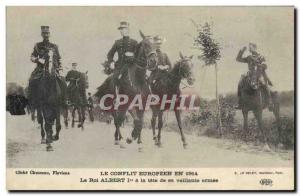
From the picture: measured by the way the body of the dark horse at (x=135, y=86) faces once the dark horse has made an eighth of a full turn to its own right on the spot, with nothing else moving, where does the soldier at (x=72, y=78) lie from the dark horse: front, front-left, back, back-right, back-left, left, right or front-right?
right

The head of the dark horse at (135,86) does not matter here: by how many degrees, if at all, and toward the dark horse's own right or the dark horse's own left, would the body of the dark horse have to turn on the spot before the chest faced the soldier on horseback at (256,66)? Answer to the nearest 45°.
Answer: approximately 45° to the dark horse's own left

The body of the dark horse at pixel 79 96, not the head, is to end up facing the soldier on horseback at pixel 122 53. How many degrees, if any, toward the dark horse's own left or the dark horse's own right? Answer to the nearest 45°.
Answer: approximately 45° to the dark horse's own left

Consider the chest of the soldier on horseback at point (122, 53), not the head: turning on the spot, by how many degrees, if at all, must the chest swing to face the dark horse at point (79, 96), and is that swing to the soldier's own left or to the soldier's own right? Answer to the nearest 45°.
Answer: approximately 135° to the soldier's own right

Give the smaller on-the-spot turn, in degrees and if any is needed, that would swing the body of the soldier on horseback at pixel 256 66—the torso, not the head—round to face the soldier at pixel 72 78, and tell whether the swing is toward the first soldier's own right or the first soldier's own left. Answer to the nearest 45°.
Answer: approximately 90° to the first soldier's own right

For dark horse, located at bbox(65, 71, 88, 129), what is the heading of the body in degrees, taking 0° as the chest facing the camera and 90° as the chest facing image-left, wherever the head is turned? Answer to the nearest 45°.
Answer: approximately 315°

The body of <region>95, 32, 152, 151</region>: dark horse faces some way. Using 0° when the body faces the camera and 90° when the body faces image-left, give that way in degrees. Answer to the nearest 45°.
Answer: approximately 315°

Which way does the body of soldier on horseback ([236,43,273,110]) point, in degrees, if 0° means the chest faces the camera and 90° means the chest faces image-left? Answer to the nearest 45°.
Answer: approximately 0°

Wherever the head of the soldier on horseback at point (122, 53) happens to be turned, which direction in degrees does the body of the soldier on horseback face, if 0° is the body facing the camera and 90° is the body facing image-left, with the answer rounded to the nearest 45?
approximately 315°
